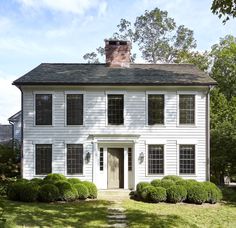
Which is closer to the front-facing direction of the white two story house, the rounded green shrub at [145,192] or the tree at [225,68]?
the rounded green shrub

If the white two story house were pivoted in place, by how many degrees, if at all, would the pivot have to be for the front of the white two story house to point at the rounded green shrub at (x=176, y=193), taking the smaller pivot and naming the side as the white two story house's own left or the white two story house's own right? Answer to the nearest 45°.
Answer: approximately 45° to the white two story house's own left

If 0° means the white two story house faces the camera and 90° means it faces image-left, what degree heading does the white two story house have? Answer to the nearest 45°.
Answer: approximately 0°

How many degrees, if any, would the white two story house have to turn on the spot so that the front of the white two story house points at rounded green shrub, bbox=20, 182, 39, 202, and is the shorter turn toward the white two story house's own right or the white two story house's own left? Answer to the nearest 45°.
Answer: approximately 45° to the white two story house's own right
